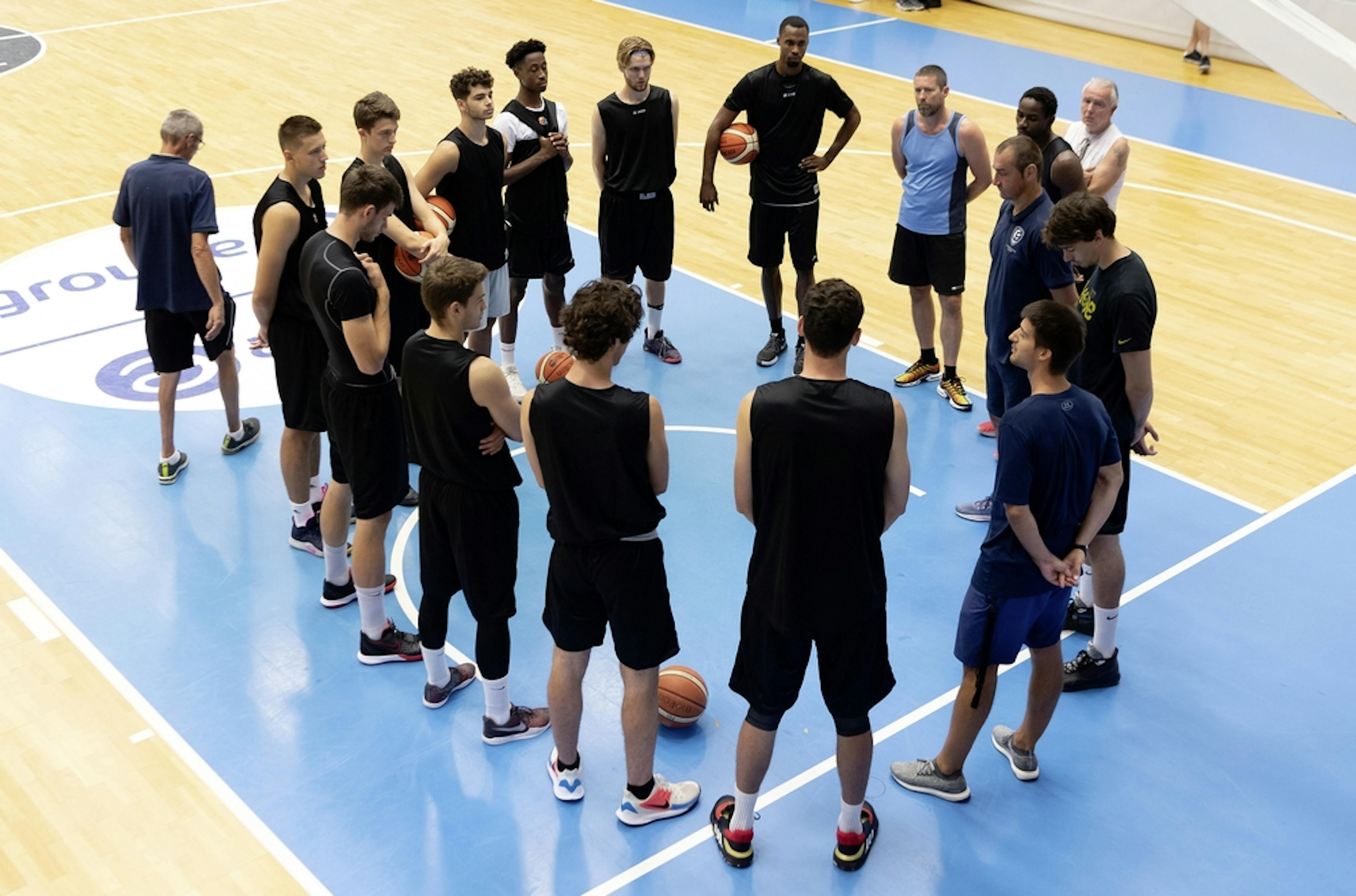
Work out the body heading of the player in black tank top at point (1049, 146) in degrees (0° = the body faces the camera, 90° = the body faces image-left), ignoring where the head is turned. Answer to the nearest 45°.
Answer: approximately 45°

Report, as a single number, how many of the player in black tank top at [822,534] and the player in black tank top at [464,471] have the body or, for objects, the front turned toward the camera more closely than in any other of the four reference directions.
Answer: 0

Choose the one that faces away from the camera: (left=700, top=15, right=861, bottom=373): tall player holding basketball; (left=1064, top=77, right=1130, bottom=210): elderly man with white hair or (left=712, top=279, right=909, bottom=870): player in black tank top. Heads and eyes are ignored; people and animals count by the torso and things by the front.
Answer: the player in black tank top

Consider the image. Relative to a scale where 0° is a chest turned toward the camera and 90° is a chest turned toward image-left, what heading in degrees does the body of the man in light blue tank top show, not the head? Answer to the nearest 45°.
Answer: approximately 45°

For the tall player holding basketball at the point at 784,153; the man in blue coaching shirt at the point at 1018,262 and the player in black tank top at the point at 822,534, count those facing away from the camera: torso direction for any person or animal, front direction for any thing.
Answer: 1

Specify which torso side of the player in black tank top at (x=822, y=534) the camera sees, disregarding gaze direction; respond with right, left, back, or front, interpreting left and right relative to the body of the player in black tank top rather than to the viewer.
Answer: back

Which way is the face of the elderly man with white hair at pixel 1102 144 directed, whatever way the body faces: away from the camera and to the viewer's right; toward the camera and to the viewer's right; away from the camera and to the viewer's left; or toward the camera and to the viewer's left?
toward the camera and to the viewer's left

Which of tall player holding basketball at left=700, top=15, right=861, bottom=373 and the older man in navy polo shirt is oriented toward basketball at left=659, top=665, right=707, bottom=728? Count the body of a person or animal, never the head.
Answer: the tall player holding basketball

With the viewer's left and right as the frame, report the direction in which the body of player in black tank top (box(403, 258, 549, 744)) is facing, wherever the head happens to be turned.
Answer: facing away from the viewer and to the right of the viewer

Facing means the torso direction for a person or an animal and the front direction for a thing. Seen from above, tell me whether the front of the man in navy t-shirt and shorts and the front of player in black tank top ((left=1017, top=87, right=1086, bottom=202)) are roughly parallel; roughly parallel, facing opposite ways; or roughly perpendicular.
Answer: roughly perpendicular

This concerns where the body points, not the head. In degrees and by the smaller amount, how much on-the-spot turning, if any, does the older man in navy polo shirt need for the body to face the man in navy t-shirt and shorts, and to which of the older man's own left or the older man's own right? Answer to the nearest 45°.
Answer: approximately 90° to the older man's own right

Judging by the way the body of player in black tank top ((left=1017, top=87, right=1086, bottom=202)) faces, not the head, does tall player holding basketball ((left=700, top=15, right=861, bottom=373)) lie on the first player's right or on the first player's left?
on the first player's right

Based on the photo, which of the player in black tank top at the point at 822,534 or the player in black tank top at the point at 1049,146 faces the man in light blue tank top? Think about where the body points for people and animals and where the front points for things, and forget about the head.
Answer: the player in black tank top at the point at 822,534

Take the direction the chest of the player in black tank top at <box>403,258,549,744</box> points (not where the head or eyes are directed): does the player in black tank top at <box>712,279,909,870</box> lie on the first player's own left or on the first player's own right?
on the first player's own right

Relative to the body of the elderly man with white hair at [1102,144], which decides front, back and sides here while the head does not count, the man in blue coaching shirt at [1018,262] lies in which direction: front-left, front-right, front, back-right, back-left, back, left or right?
front-left

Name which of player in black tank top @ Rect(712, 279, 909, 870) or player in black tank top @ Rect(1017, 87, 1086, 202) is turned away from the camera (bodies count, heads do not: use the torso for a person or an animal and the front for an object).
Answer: player in black tank top @ Rect(712, 279, 909, 870)
